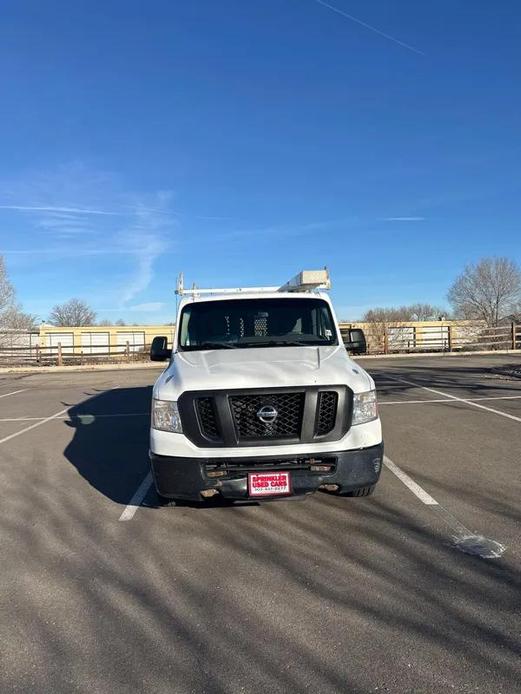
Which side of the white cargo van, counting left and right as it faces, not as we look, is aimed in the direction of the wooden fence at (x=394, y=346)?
back

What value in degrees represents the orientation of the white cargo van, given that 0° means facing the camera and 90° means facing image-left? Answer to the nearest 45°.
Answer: approximately 0°

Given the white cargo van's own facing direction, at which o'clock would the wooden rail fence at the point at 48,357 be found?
The wooden rail fence is roughly at 5 o'clock from the white cargo van.
